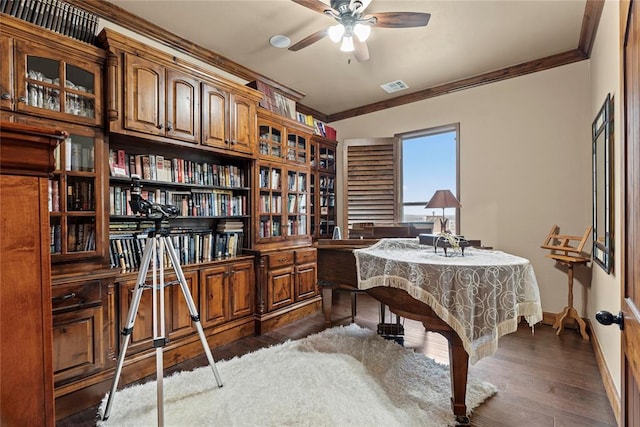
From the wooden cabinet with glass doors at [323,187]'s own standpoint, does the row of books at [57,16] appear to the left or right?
on its right

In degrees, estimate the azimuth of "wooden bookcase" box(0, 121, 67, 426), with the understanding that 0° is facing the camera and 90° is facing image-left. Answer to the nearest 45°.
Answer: approximately 270°

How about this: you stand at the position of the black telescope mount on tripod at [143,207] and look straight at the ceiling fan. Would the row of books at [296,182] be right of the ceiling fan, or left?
left

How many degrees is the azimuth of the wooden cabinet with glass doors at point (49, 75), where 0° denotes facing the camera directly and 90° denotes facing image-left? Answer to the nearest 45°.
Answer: approximately 315°

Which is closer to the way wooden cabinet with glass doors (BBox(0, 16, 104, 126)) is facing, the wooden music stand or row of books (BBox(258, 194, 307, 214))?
the wooden music stand

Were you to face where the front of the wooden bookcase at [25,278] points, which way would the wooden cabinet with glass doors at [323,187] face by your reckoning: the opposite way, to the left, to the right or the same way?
to the right

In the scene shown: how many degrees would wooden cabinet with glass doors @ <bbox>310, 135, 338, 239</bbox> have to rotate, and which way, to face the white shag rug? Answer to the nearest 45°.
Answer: approximately 45° to its right

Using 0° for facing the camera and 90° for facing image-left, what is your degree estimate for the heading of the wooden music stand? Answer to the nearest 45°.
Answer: approximately 45°

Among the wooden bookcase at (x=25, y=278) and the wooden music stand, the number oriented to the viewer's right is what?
1

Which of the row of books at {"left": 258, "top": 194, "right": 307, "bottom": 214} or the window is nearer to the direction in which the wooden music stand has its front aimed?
the row of books
